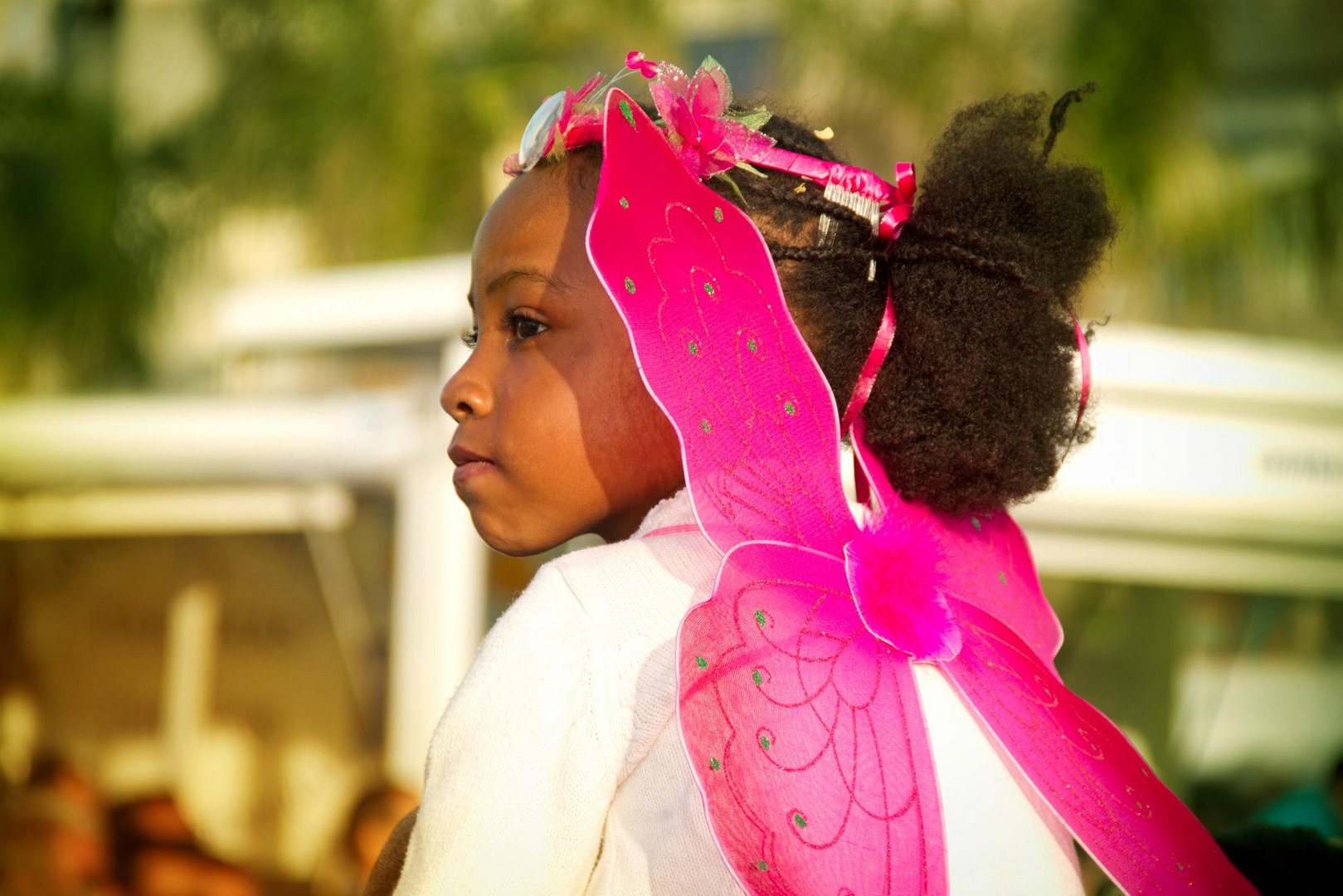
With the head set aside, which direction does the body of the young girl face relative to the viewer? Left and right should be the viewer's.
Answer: facing away from the viewer and to the left of the viewer

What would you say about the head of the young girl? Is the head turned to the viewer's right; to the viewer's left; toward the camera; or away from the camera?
to the viewer's left
